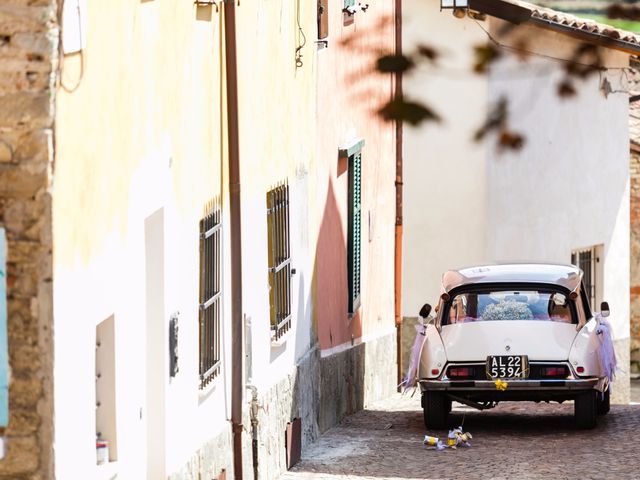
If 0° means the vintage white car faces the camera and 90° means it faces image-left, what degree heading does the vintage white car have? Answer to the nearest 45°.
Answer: approximately 180°

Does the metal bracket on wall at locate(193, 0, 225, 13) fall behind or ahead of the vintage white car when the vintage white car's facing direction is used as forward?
behind

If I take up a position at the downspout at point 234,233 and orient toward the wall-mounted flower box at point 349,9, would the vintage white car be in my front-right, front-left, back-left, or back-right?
front-right

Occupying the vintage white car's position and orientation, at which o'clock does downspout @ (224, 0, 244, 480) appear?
The downspout is roughly at 7 o'clock from the vintage white car.
